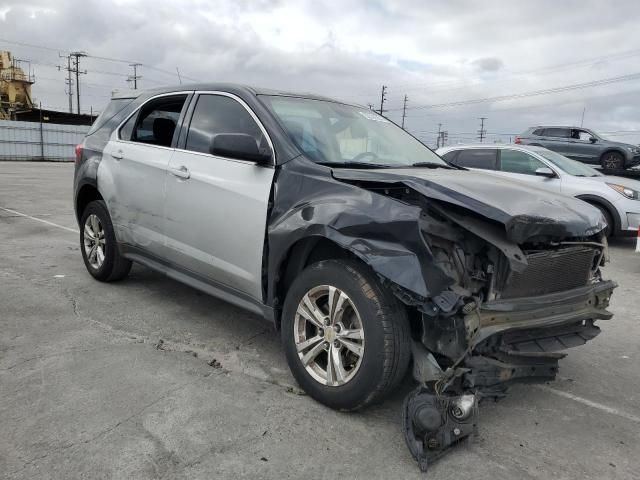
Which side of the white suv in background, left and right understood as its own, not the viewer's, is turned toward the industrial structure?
back

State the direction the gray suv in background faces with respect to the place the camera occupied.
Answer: facing to the right of the viewer

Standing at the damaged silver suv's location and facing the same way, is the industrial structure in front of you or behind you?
behind

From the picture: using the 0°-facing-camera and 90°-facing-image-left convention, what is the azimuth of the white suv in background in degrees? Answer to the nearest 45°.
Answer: approximately 315°

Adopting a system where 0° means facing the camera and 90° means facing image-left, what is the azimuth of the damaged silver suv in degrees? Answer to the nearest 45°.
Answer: approximately 315°

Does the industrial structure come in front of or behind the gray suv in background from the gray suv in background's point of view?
behind
